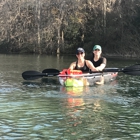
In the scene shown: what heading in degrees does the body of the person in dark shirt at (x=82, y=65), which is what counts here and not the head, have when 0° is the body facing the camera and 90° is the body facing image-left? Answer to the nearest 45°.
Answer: approximately 0°

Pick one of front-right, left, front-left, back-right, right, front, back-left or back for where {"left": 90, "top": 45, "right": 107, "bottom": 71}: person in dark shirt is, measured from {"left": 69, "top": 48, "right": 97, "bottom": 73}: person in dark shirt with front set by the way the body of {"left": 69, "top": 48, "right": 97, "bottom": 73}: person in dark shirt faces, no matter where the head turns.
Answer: back-left
